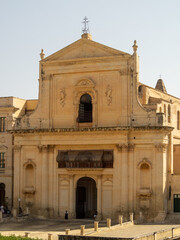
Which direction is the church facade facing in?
toward the camera
